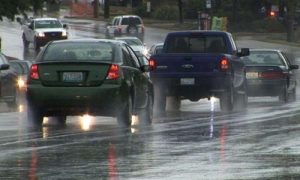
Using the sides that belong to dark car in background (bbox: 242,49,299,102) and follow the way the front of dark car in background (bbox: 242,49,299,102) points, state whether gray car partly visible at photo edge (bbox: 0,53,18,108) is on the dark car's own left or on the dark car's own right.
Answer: on the dark car's own left

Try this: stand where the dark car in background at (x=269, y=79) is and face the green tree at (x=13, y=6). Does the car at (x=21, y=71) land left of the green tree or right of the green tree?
left

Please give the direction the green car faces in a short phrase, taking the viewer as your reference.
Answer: facing away from the viewer

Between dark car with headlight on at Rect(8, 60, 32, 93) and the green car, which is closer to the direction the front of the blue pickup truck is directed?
the dark car with headlight on

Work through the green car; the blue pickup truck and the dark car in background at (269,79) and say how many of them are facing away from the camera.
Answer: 3

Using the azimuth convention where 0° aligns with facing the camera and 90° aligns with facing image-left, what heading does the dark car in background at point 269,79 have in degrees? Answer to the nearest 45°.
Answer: approximately 180°

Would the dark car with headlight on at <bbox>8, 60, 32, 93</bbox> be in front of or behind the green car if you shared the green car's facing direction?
in front

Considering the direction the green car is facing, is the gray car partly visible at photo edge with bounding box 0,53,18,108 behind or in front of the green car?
in front

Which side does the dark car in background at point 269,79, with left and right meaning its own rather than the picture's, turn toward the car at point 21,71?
left

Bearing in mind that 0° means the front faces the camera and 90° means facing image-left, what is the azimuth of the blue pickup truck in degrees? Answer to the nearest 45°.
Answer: approximately 180°
